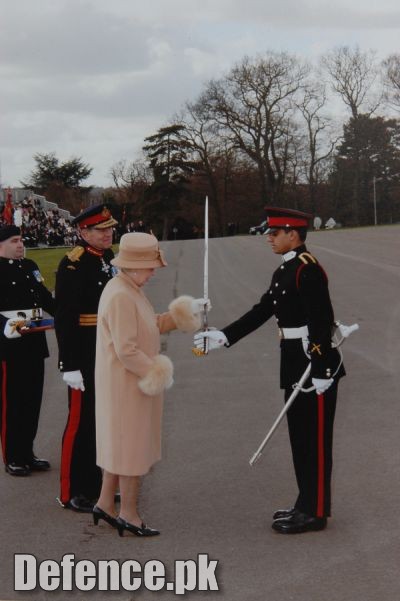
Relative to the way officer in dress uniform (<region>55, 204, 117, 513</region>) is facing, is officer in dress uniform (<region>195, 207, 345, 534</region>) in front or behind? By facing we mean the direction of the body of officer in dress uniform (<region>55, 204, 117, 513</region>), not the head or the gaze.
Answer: in front

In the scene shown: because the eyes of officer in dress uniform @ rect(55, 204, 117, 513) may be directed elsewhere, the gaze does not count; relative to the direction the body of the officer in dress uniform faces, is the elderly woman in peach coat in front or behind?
in front

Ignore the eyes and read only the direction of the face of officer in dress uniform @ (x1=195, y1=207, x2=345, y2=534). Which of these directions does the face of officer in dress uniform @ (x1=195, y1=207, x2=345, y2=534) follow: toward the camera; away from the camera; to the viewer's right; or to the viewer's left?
to the viewer's left

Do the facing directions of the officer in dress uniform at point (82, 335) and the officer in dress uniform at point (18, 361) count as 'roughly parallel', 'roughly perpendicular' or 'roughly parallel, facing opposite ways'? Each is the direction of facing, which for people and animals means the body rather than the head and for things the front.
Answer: roughly parallel

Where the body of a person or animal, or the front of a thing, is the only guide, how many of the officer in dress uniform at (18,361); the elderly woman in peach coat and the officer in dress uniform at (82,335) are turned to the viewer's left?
0

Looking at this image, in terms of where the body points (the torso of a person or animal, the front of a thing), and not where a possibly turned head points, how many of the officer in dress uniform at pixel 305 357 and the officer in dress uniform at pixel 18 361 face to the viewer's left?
1

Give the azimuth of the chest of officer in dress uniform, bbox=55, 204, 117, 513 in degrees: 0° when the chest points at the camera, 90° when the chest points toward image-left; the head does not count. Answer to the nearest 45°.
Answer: approximately 315°

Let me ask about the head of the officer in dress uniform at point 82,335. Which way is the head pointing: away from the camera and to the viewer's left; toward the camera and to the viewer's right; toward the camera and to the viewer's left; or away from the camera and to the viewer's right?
toward the camera and to the viewer's right

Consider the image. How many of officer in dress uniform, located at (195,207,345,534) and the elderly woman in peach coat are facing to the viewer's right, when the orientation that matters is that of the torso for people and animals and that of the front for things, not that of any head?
1

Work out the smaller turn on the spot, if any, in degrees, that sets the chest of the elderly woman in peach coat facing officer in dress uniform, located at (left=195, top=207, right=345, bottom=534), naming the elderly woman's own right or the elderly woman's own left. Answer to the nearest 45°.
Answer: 0° — they already face them

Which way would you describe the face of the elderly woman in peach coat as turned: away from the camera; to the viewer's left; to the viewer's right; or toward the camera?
to the viewer's right

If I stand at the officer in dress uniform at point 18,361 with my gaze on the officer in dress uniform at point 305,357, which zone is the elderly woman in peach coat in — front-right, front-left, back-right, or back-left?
front-right

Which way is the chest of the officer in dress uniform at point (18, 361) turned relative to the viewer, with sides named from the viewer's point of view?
facing the viewer and to the right of the viewer

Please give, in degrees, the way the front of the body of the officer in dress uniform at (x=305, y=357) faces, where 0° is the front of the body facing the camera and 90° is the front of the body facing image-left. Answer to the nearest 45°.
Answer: approximately 90°

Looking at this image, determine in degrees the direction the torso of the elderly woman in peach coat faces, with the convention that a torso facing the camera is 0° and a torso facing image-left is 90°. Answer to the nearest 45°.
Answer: approximately 270°
